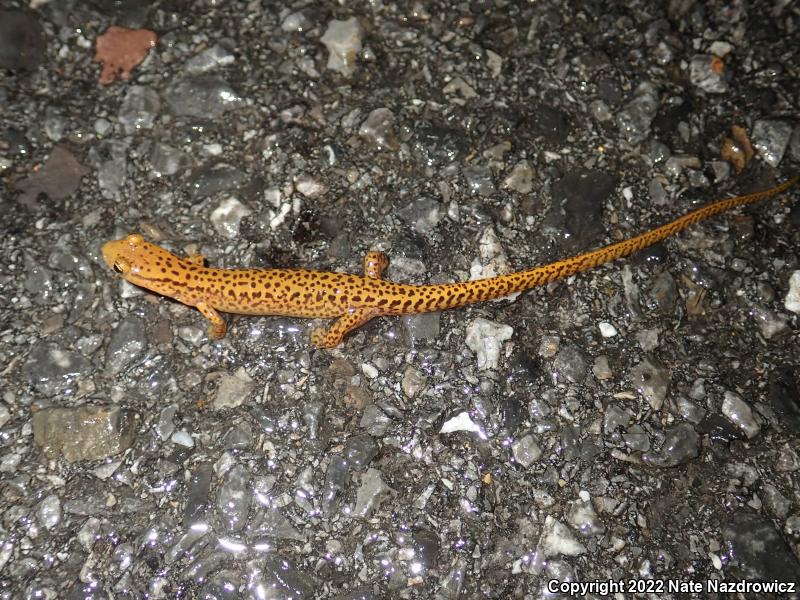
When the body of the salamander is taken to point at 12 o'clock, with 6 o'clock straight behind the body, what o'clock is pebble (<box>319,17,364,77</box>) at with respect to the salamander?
The pebble is roughly at 3 o'clock from the salamander.

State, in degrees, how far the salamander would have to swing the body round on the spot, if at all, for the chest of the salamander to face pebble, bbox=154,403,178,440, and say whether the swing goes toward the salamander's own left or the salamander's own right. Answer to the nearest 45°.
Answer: approximately 45° to the salamander's own left

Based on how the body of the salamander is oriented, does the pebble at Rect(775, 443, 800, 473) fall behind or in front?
behind

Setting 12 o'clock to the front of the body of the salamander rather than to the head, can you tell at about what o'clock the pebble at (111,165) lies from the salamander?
The pebble is roughly at 1 o'clock from the salamander.

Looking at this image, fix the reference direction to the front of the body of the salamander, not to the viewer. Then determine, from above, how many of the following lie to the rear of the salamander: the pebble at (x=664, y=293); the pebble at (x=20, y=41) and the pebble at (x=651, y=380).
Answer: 2

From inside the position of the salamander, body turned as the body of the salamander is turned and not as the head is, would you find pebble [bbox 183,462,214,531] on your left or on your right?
on your left

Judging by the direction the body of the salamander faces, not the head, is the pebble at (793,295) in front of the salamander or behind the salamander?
behind

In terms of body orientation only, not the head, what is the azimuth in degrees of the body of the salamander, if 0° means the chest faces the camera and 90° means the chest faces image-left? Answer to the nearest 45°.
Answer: approximately 90°

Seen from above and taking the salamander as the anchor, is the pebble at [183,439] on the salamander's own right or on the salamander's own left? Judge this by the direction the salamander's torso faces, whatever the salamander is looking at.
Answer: on the salamander's own left

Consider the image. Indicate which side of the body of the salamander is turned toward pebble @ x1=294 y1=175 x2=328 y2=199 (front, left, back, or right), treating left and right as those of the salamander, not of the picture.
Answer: right

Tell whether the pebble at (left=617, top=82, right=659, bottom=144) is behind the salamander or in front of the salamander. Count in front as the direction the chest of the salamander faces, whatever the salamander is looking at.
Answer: behind

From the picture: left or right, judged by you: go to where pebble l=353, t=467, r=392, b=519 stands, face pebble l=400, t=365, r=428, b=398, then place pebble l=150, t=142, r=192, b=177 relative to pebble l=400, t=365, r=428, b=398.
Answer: left

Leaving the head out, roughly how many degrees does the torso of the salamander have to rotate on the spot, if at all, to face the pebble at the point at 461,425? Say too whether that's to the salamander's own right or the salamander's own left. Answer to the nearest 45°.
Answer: approximately 135° to the salamander's own left
